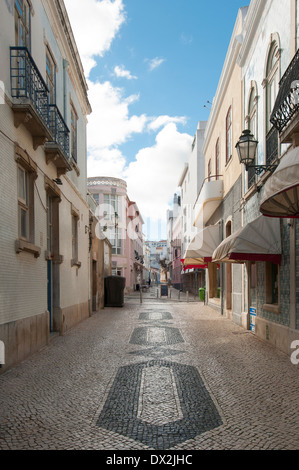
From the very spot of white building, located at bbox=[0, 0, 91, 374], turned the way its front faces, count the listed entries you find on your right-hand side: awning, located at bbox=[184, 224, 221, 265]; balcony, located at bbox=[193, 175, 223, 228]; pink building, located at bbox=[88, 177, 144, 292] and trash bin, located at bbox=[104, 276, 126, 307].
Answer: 0

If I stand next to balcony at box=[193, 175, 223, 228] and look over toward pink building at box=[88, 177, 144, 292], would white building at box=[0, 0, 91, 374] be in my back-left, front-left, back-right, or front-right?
back-left

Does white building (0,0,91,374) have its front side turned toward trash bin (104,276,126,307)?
no

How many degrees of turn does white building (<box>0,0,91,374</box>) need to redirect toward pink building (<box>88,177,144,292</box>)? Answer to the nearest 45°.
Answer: approximately 90° to its left

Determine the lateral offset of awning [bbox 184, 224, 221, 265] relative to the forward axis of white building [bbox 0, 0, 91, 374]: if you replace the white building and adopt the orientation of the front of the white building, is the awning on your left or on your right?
on your left

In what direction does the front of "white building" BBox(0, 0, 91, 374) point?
to the viewer's right

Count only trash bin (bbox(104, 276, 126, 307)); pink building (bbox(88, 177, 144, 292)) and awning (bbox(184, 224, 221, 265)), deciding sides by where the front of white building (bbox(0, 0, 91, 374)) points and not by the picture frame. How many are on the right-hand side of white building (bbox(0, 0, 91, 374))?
0

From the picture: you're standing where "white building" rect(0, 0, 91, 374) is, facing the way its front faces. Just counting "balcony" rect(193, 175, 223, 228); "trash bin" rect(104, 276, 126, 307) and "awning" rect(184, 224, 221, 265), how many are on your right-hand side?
0

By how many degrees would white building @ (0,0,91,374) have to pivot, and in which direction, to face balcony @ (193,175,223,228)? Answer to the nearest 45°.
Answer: approximately 45° to its left

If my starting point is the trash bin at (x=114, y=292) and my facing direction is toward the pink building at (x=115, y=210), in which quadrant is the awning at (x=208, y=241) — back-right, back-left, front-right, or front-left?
back-right

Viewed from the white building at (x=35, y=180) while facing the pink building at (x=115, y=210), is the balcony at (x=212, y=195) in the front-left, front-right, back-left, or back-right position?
front-right

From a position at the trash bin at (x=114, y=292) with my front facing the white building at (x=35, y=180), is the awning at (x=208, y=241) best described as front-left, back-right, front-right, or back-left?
front-left
